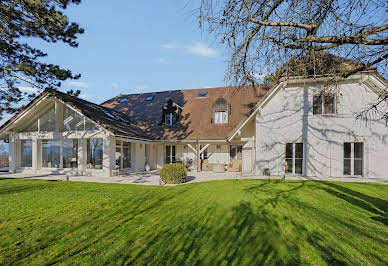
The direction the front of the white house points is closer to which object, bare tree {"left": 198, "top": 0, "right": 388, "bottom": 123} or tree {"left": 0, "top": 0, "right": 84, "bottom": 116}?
the bare tree

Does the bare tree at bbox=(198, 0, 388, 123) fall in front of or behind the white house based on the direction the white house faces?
in front

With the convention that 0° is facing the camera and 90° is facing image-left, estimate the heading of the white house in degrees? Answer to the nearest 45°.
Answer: approximately 0°
